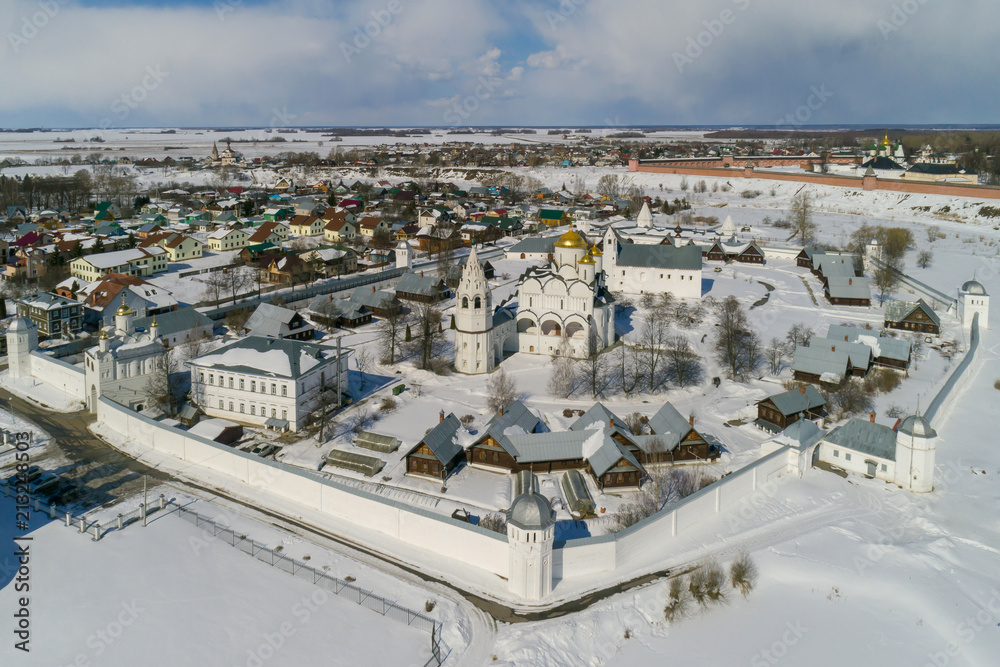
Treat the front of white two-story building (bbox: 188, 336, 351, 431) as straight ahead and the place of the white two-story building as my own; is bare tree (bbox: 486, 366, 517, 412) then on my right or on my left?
on my left

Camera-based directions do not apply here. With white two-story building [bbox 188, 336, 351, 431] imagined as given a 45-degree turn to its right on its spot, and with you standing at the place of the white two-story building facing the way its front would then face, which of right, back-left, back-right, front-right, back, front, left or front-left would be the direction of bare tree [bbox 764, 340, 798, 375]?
back

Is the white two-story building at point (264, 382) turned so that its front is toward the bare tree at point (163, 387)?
no

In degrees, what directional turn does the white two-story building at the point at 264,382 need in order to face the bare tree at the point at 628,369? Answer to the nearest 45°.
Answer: approximately 135° to its left

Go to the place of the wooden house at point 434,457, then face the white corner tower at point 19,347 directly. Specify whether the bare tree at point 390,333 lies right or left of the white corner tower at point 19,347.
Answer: right

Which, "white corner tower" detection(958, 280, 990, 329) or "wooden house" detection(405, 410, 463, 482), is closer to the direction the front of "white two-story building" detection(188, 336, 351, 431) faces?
the wooden house

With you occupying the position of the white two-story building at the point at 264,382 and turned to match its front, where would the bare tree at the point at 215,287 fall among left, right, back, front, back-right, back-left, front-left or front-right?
back-right

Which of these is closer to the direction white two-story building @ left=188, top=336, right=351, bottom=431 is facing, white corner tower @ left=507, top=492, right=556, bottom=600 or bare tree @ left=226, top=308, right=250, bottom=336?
the white corner tower

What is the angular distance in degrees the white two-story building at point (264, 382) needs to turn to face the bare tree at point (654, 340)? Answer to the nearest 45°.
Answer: approximately 135° to its left

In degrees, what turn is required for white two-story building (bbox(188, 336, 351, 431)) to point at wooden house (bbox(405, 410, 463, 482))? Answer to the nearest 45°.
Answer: approximately 90° to its left

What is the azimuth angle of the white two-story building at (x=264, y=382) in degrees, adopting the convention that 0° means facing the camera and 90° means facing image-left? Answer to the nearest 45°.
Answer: approximately 45°

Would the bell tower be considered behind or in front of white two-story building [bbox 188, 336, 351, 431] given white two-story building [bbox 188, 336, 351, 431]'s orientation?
behind

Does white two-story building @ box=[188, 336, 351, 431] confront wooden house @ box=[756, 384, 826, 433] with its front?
no

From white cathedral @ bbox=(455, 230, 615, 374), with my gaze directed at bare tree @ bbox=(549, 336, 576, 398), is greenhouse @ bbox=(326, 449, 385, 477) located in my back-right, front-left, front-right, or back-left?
front-right

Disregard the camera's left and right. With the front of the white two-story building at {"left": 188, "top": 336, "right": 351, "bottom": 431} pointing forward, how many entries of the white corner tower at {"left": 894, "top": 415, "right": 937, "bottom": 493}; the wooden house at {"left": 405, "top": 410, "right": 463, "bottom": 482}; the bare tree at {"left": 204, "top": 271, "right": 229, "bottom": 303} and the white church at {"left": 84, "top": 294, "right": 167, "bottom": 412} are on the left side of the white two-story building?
2

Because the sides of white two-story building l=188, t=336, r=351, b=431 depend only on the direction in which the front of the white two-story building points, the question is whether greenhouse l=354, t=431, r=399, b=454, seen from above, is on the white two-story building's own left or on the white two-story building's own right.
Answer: on the white two-story building's own left

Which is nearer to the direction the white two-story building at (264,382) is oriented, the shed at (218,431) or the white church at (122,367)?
the shed

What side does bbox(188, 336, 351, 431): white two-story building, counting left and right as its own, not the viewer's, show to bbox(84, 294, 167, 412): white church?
right

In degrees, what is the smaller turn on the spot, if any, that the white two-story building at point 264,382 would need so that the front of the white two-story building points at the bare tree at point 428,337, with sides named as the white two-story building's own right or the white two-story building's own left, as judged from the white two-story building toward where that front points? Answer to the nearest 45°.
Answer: approximately 180°

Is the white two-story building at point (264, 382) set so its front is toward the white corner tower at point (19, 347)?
no

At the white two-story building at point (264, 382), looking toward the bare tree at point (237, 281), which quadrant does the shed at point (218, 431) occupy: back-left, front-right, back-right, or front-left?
back-left

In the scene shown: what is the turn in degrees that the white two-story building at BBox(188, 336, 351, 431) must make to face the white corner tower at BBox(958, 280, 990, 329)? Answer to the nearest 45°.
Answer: approximately 135° to its left
